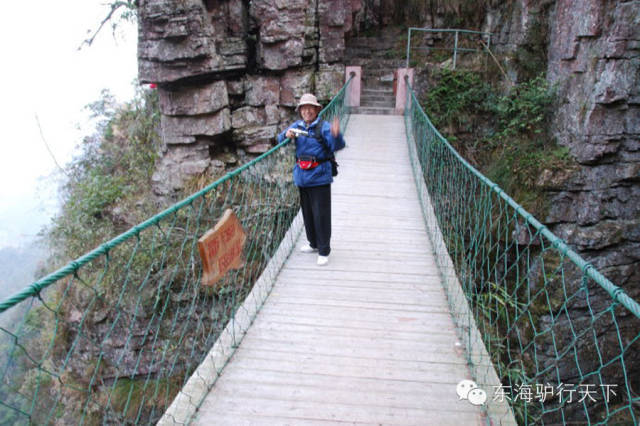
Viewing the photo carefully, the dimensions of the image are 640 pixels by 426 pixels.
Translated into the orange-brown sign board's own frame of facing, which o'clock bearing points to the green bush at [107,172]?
The green bush is roughly at 7 o'clock from the orange-brown sign board.

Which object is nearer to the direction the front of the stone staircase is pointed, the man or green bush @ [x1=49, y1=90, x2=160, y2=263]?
the man

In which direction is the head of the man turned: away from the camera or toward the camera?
toward the camera

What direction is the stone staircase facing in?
toward the camera

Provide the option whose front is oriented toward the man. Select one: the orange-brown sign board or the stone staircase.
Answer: the stone staircase

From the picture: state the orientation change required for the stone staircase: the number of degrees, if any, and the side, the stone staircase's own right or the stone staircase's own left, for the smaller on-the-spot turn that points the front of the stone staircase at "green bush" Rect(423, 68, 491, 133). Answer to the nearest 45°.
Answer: approximately 45° to the stone staircase's own left

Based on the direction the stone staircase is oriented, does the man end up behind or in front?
in front

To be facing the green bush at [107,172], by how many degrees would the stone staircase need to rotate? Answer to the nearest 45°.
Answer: approximately 45° to its right

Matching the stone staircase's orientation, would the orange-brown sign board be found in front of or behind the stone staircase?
in front

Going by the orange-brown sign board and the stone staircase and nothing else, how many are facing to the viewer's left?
0
